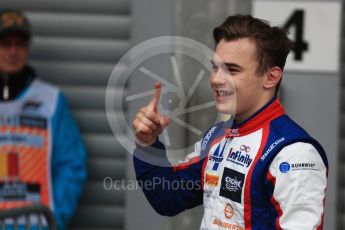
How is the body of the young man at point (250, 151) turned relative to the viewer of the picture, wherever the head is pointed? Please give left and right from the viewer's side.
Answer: facing the viewer and to the left of the viewer

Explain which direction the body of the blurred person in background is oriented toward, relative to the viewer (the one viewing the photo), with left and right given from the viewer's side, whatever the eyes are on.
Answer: facing the viewer

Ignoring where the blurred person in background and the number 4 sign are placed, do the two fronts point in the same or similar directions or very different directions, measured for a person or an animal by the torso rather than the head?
same or similar directions

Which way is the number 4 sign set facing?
toward the camera

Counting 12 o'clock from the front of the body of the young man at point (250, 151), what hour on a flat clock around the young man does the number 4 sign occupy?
The number 4 sign is roughly at 5 o'clock from the young man.

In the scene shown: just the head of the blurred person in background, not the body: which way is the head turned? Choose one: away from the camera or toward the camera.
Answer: toward the camera

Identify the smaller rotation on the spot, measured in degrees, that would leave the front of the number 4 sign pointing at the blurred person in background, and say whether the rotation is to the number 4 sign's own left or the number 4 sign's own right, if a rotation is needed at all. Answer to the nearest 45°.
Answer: approximately 90° to the number 4 sign's own right

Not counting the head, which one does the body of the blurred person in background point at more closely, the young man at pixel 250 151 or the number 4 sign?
the young man

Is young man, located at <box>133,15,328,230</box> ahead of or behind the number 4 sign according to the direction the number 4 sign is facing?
ahead

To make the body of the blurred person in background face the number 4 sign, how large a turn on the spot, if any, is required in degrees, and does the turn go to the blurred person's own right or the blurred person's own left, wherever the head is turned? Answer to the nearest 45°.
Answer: approximately 90° to the blurred person's own left

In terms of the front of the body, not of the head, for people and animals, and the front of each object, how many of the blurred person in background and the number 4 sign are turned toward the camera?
2

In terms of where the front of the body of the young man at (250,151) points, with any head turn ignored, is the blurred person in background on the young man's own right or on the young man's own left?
on the young man's own right

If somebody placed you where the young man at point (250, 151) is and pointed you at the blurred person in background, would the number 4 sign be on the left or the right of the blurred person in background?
right
